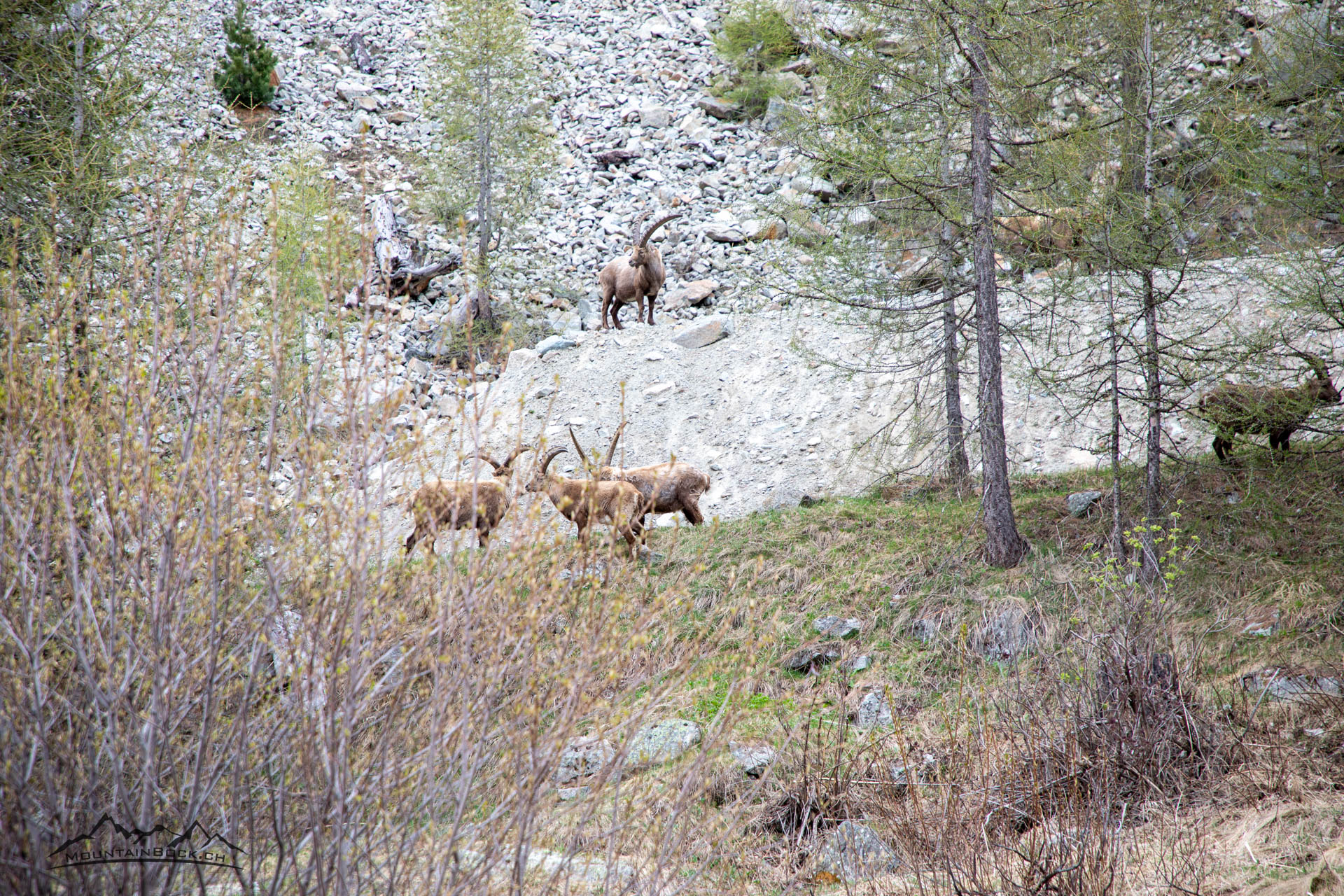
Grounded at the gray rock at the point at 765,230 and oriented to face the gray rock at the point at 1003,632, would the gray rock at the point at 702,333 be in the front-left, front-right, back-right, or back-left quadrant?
front-right

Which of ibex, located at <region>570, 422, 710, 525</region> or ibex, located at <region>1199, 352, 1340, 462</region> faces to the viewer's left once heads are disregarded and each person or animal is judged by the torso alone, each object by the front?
ibex, located at <region>570, 422, 710, 525</region>

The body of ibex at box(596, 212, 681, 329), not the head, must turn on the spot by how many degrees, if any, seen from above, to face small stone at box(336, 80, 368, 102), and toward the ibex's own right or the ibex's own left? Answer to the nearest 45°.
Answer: approximately 180°

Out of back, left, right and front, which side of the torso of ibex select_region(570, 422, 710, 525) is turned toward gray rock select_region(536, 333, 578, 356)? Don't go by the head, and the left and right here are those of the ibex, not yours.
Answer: right

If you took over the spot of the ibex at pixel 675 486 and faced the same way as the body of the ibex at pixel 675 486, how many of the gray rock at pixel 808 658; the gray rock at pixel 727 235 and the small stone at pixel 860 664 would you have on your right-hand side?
1

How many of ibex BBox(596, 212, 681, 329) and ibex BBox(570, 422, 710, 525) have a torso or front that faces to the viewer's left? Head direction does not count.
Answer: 1

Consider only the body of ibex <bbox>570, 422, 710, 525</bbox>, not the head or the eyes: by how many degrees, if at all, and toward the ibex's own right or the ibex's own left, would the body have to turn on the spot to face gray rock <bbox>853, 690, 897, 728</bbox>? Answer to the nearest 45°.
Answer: approximately 90° to the ibex's own left

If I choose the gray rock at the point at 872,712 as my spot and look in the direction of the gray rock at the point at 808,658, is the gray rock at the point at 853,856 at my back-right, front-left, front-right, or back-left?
back-left

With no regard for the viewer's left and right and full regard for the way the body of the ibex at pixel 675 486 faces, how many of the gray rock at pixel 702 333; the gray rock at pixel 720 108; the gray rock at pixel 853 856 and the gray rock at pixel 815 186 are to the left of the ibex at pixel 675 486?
1

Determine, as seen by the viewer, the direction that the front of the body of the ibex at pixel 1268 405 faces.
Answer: to the viewer's right

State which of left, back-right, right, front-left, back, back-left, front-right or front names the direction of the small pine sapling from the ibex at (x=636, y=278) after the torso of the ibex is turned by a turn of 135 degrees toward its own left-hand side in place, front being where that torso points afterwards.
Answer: front-left

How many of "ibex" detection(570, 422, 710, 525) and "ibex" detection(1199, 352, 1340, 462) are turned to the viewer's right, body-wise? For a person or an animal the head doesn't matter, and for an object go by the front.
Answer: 1

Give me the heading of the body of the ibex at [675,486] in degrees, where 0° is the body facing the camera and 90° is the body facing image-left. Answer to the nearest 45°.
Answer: approximately 90°

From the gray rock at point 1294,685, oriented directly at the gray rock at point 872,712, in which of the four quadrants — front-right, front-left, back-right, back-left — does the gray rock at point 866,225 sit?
front-right

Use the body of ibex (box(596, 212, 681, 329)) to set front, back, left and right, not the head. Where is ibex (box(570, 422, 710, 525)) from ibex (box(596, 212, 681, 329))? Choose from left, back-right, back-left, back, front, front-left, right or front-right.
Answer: front-right

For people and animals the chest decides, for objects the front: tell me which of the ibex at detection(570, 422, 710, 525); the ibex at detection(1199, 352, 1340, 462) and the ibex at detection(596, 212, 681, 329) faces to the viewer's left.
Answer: the ibex at detection(570, 422, 710, 525)
